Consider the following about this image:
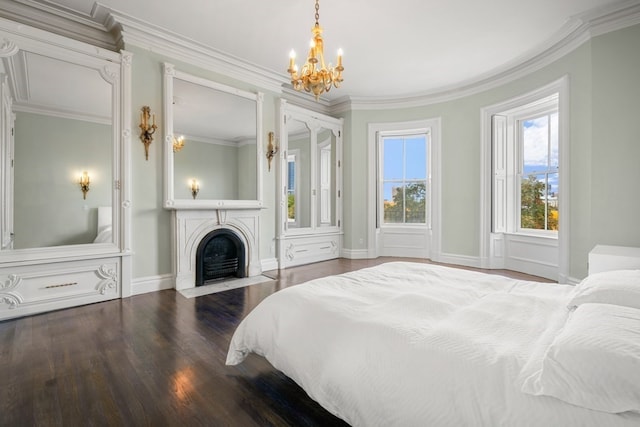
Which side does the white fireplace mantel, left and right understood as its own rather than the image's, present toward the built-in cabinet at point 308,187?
left

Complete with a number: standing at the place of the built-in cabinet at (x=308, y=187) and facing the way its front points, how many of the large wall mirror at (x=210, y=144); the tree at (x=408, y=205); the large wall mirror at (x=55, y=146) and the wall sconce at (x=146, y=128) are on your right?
3

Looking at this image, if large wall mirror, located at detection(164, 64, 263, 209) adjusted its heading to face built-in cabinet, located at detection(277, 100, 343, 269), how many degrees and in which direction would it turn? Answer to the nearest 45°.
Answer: approximately 90° to its left

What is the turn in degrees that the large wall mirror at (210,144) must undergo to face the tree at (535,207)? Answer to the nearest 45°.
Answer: approximately 45° to its left

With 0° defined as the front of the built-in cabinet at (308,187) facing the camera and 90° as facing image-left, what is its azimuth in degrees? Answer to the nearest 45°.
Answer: approximately 315°

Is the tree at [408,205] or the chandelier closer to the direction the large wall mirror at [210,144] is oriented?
the chandelier

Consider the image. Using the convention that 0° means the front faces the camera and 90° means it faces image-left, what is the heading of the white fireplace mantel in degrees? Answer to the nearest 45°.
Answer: approximately 315°

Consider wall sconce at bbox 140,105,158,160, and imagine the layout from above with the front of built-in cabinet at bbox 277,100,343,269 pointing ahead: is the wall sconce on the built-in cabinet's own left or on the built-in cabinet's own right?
on the built-in cabinet's own right

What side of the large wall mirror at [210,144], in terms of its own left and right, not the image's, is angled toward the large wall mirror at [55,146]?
right

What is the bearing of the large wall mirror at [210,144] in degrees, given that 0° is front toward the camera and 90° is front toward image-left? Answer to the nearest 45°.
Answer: approximately 315°
